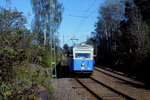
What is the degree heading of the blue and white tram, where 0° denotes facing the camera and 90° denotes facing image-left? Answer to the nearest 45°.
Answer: approximately 0°
